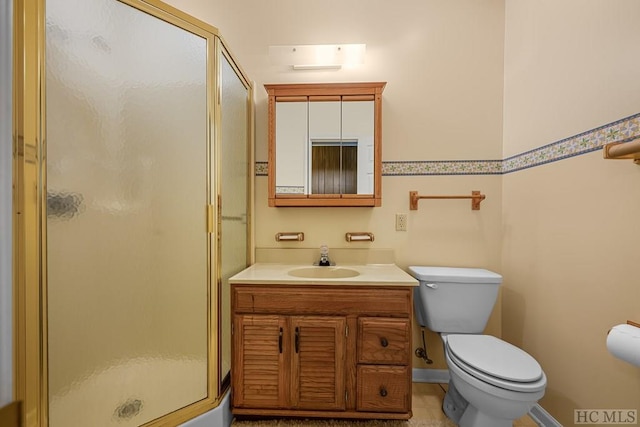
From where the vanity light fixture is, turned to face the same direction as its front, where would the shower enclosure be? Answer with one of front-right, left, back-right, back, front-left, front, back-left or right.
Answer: front-right

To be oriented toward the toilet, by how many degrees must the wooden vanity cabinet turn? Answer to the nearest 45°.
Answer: approximately 90° to its left

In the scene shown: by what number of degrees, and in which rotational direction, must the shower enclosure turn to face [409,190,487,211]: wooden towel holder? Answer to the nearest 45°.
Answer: approximately 45° to its left

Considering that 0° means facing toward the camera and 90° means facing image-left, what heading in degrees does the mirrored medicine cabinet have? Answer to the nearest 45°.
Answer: approximately 0°

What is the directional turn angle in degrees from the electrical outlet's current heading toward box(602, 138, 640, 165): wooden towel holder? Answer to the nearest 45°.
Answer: approximately 45° to its left

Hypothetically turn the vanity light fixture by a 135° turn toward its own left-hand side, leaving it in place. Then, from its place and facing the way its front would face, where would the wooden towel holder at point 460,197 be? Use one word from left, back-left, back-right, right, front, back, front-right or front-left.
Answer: front-right

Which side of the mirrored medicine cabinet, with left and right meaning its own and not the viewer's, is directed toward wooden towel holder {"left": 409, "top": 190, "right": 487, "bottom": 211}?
left

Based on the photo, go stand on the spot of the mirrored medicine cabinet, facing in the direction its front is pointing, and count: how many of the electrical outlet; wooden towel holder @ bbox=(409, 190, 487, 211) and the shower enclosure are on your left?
2

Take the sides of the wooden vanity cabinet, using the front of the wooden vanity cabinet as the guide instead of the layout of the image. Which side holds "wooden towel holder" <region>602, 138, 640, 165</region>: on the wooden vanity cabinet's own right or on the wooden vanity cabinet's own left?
on the wooden vanity cabinet's own left
